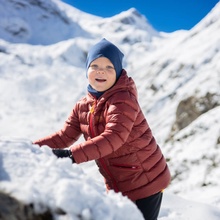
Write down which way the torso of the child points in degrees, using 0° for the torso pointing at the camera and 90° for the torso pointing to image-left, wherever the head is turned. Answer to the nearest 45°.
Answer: approximately 45°
